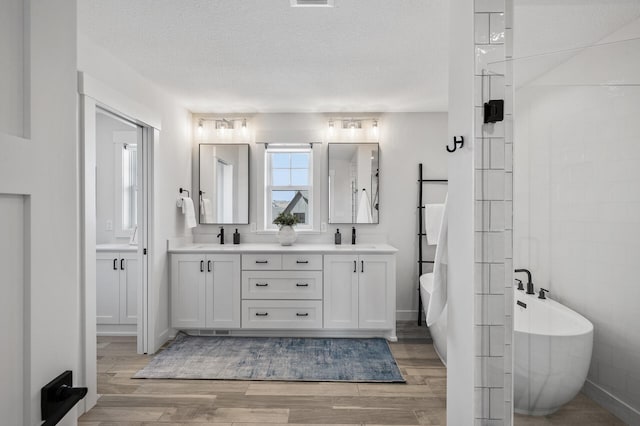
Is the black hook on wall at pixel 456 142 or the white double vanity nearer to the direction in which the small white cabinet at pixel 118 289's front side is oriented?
the black hook on wall

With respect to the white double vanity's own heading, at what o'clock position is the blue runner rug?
The blue runner rug is roughly at 12 o'clock from the white double vanity.

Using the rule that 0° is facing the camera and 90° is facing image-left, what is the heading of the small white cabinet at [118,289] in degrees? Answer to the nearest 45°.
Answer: approximately 0°

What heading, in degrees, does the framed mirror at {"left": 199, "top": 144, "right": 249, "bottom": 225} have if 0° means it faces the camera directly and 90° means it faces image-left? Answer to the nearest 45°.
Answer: approximately 0°

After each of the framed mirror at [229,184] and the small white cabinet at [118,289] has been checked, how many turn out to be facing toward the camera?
2

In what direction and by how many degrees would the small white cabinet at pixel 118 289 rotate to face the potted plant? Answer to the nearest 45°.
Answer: approximately 90° to its left
